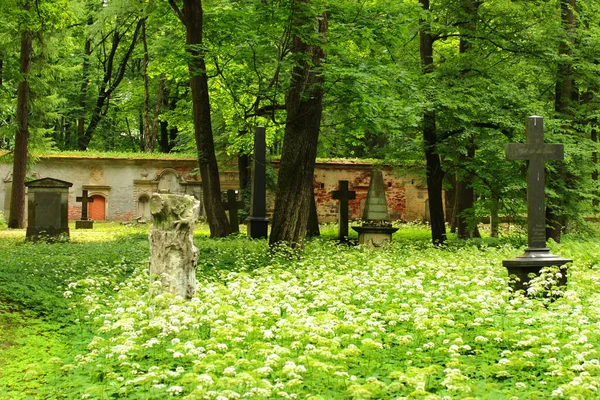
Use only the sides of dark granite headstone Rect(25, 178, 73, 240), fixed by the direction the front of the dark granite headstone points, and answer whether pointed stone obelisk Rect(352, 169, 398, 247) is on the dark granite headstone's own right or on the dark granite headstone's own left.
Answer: on the dark granite headstone's own left

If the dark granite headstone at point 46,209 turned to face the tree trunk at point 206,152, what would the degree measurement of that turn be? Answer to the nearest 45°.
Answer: approximately 45° to its left

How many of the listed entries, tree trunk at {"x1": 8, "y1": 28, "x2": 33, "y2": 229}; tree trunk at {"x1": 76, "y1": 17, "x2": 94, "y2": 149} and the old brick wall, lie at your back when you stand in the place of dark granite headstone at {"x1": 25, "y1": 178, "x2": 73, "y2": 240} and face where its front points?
3

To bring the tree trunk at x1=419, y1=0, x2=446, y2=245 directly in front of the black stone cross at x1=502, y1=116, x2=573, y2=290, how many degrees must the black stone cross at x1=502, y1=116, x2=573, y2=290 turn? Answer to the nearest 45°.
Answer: approximately 180°

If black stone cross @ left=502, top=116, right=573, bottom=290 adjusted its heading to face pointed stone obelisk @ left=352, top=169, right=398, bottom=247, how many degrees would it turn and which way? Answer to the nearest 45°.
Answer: approximately 135° to its right

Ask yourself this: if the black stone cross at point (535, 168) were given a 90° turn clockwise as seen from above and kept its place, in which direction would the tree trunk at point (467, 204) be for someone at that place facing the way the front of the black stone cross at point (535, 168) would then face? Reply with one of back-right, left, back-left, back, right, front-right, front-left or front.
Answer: right

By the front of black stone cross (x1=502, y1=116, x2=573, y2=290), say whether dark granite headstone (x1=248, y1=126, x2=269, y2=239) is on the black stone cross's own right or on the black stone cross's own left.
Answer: on the black stone cross's own right

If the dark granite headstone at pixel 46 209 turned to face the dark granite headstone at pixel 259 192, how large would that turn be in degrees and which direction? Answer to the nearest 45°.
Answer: approximately 45° to its left

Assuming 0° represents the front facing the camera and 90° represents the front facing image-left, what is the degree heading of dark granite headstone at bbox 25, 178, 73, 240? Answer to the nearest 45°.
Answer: approximately 0°

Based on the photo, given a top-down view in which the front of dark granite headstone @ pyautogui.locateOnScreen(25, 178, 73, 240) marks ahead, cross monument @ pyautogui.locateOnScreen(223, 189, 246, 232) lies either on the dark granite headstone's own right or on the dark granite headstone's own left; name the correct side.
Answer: on the dark granite headstone's own left

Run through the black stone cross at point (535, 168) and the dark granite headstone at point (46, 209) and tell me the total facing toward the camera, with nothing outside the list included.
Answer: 2

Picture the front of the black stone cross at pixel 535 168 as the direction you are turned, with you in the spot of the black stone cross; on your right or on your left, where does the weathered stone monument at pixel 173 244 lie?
on your right

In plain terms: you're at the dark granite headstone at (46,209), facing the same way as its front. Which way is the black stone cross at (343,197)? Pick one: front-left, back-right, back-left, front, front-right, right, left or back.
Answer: left

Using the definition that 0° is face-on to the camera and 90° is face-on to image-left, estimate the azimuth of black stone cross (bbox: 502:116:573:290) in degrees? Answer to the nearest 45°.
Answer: approximately 0°

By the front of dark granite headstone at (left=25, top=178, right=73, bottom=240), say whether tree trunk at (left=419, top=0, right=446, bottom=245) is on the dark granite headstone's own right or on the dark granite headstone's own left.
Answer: on the dark granite headstone's own left
